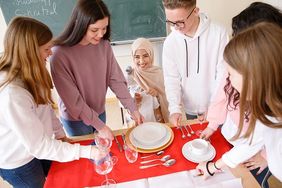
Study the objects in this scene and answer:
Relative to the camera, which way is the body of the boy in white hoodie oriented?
toward the camera

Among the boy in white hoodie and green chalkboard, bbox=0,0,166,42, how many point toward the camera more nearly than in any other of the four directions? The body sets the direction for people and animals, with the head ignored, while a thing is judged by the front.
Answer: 2

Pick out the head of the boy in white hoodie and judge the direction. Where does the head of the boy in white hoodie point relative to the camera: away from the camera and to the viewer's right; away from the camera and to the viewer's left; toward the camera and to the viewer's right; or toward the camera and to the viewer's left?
toward the camera and to the viewer's left

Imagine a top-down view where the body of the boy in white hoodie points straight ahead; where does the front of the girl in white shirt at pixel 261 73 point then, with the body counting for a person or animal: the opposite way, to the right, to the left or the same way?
to the right

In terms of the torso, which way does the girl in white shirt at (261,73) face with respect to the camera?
to the viewer's left

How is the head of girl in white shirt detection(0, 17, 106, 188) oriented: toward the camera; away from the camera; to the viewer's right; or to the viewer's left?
to the viewer's right

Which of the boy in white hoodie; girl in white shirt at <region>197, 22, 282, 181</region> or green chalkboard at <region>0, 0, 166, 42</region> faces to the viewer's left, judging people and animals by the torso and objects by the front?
the girl in white shirt

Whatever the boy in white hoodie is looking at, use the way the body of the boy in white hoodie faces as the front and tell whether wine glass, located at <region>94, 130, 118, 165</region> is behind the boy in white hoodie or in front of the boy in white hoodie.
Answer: in front

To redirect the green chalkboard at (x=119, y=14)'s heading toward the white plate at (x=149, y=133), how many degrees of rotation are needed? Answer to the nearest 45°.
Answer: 0° — it already faces it

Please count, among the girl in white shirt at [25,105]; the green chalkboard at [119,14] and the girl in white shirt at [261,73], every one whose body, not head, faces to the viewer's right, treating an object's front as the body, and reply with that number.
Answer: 1

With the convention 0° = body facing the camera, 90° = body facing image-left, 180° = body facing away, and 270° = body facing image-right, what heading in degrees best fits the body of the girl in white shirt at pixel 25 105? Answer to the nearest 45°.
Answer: approximately 270°

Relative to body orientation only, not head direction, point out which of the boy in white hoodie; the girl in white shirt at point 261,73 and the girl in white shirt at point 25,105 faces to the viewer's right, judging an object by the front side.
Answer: the girl in white shirt at point 25,105
